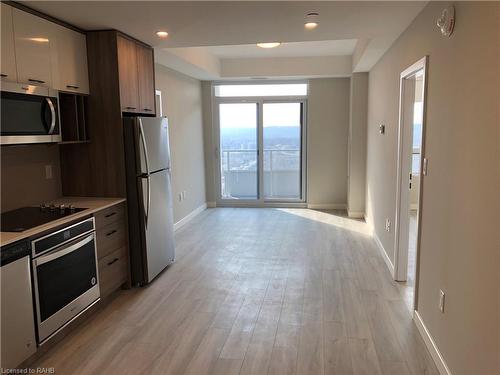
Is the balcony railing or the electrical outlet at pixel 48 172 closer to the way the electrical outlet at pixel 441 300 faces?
the electrical outlet

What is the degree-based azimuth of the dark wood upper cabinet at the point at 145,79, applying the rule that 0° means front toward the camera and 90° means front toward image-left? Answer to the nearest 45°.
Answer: approximately 315°

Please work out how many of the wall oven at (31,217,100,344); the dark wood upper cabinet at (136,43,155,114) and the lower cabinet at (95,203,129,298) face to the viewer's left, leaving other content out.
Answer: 0

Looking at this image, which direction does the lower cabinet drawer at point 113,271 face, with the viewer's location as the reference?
facing the viewer and to the right of the viewer

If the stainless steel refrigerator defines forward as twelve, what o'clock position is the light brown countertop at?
The light brown countertop is roughly at 3 o'clock from the stainless steel refrigerator.

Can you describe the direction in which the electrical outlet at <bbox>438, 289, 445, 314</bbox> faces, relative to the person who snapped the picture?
facing the viewer and to the left of the viewer

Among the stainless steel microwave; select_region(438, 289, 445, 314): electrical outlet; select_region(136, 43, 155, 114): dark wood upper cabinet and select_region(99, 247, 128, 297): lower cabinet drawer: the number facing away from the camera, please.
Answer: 0

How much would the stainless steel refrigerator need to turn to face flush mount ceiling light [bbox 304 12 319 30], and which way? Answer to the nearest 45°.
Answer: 0° — it already faces it

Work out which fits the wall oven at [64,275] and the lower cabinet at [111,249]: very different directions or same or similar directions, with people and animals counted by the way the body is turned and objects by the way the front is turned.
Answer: same or similar directions

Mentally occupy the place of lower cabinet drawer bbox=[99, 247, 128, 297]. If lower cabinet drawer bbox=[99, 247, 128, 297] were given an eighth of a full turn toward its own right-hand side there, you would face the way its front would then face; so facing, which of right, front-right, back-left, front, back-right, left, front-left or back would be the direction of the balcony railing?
back-left

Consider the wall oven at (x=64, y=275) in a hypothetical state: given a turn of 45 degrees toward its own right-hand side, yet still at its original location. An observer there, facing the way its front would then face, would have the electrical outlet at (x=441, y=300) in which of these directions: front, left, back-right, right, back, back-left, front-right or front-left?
front-left

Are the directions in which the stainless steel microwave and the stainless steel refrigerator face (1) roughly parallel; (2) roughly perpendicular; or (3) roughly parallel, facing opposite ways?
roughly parallel

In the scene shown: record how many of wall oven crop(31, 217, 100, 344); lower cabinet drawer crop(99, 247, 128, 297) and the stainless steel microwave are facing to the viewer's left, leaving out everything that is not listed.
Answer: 0

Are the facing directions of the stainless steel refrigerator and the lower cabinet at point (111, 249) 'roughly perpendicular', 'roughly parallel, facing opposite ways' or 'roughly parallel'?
roughly parallel

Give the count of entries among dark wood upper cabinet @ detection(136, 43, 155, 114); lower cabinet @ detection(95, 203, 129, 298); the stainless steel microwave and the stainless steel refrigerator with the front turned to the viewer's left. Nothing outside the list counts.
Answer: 0
